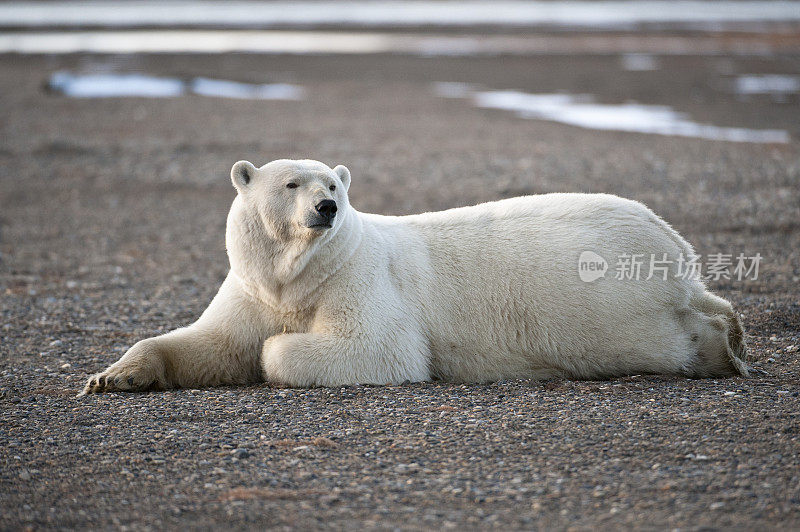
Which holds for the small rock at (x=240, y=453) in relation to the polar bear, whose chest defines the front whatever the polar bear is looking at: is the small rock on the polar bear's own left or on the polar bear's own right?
on the polar bear's own left

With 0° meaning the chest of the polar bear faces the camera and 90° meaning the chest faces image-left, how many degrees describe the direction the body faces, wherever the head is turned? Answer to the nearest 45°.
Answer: approximately 90°
